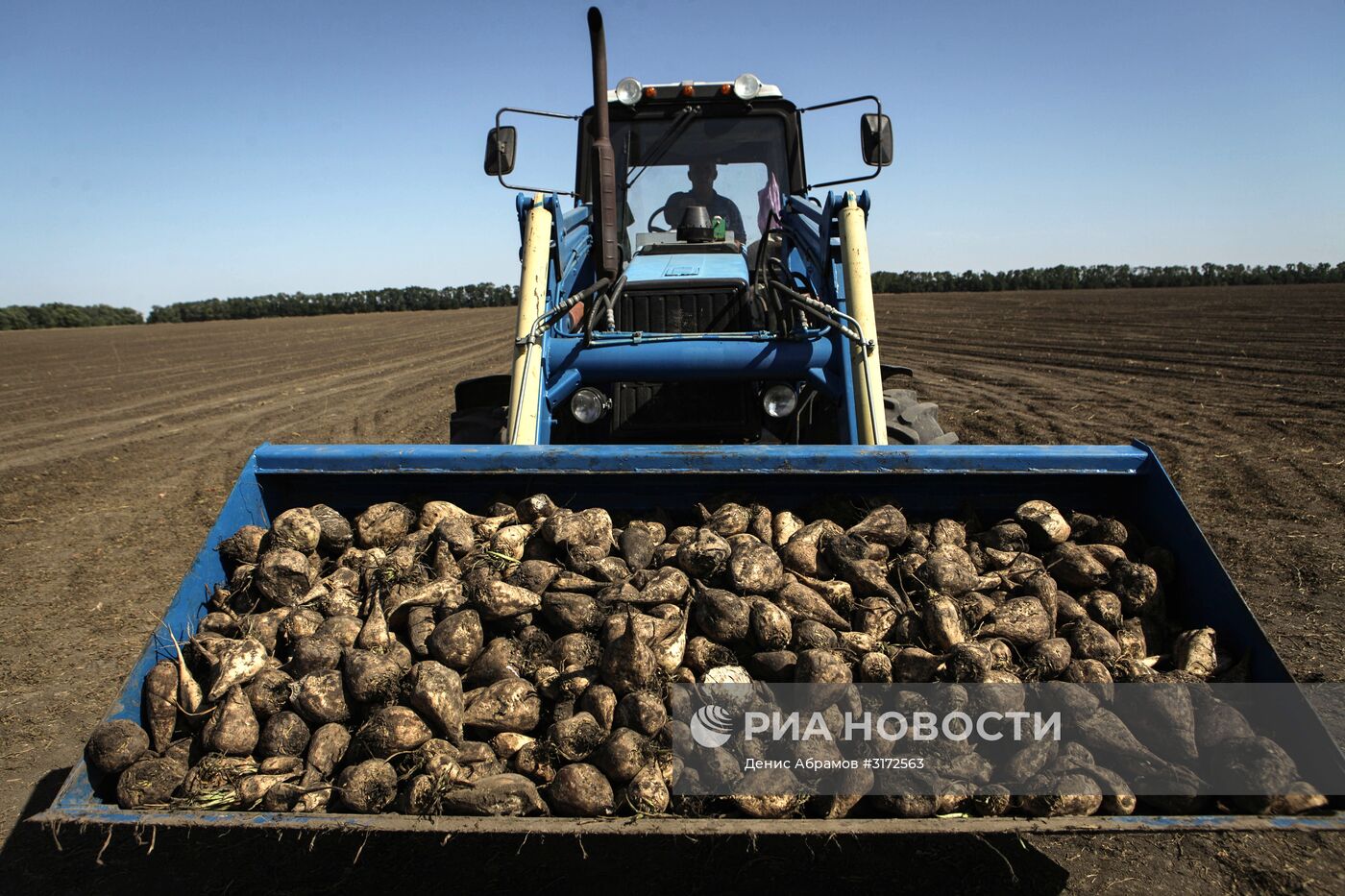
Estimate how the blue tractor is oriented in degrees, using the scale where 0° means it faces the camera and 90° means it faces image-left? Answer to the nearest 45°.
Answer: approximately 0°
